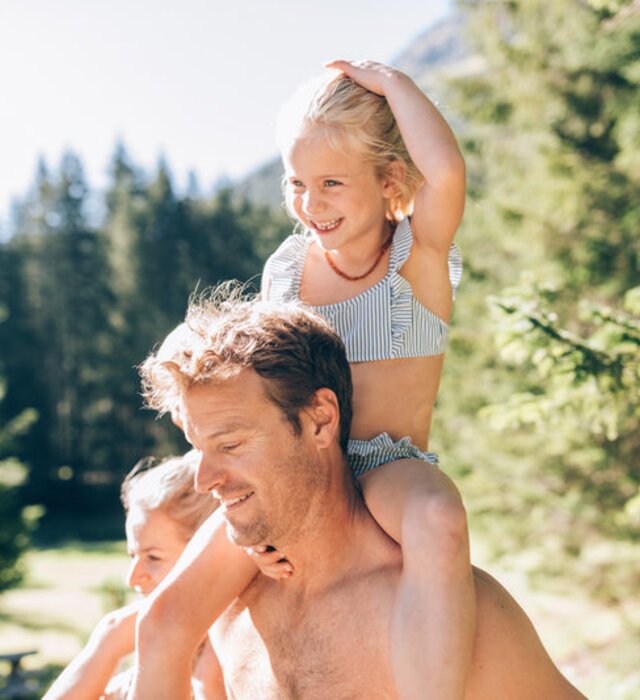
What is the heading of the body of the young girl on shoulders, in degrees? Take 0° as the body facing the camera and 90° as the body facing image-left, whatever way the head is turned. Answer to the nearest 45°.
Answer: approximately 45°

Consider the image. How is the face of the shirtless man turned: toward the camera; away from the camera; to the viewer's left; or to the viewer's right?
to the viewer's left

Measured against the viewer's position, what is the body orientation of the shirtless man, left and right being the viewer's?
facing the viewer and to the left of the viewer

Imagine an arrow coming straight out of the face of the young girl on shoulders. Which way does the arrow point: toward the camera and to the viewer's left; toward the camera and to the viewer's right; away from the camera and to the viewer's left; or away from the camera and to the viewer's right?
toward the camera and to the viewer's left
